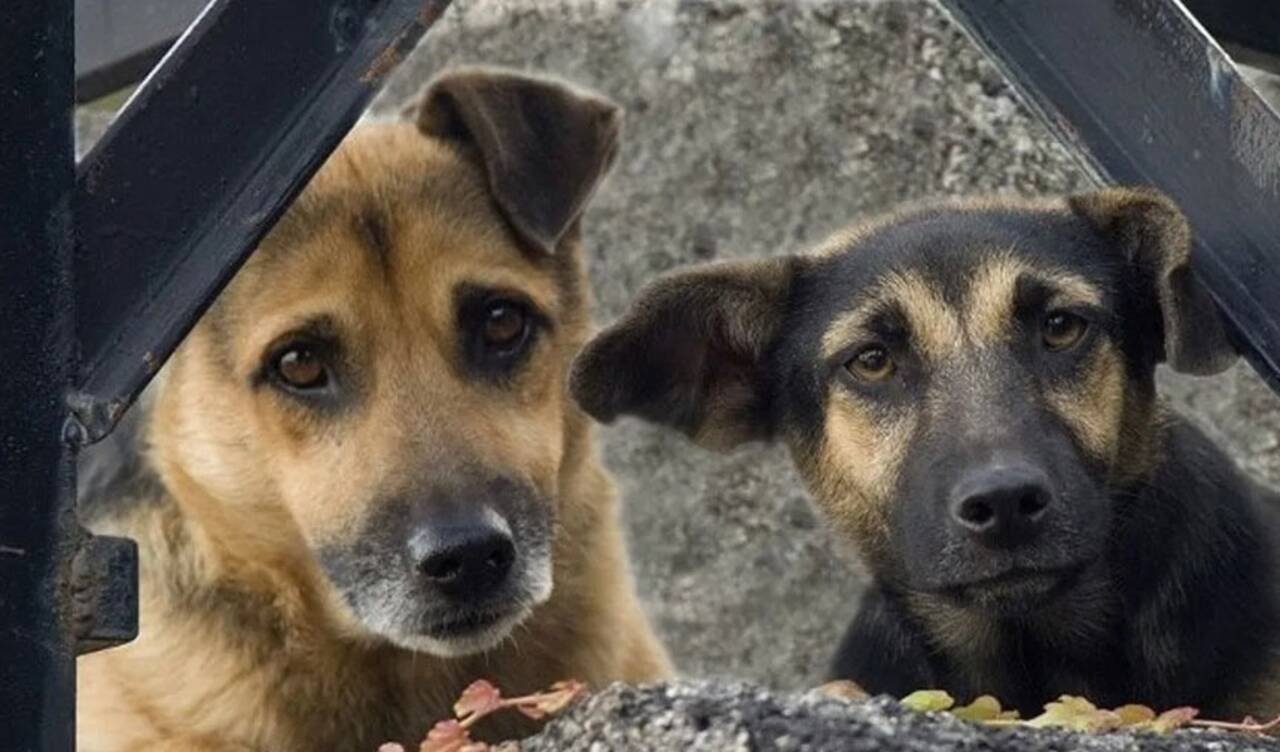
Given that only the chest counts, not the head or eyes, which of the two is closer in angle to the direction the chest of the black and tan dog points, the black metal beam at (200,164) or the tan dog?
the black metal beam

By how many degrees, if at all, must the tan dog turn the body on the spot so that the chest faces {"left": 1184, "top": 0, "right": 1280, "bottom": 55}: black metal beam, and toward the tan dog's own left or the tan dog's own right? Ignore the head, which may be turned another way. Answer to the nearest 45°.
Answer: approximately 90° to the tan dog's own left

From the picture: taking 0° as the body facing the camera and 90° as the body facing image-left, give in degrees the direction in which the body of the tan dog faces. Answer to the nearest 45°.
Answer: approximately 0°

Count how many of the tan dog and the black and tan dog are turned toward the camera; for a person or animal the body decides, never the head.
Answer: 2

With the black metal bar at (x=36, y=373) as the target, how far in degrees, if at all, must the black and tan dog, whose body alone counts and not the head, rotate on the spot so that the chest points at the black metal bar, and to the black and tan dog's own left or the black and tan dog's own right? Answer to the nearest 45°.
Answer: approximately 45° to the black and tan dog's own right

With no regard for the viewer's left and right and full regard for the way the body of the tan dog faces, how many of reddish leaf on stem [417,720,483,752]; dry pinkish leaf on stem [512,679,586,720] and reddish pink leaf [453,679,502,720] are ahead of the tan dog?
3
